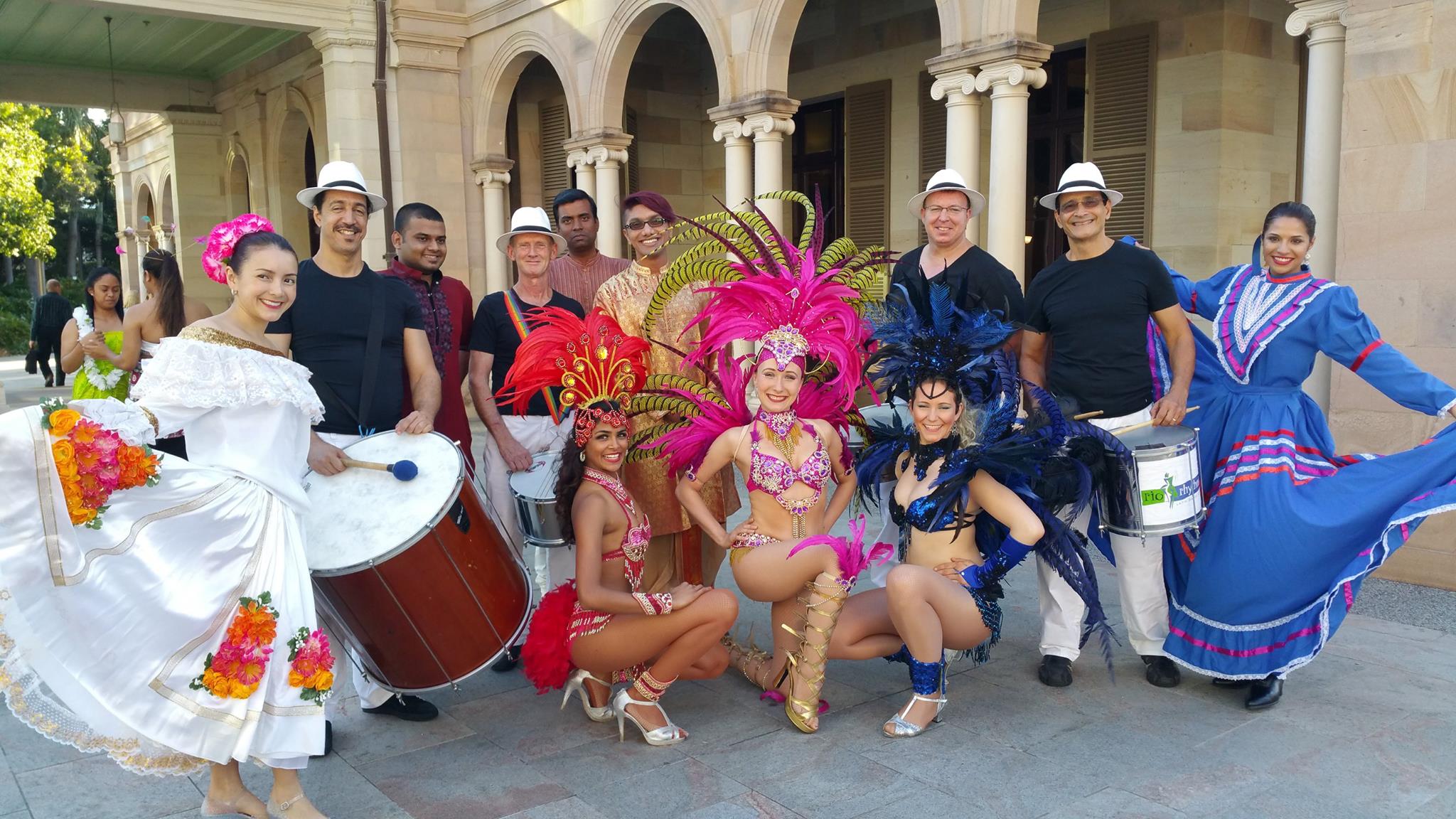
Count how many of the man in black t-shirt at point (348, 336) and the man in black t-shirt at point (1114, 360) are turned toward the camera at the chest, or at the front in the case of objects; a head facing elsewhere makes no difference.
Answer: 2

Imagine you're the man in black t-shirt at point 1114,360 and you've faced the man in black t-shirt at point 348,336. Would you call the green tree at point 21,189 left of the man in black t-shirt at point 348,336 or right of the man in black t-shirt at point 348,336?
right

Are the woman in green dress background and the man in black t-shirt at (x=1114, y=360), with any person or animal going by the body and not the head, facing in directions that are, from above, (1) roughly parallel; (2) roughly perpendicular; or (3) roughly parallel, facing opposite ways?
roughly perpendicular

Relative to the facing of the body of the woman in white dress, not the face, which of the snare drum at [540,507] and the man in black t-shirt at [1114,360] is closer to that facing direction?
the man in black t-shirt

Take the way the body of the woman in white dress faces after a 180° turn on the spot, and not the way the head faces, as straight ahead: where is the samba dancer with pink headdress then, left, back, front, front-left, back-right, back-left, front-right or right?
back-right

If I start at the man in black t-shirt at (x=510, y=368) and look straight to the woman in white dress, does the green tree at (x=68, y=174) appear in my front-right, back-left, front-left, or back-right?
back-right

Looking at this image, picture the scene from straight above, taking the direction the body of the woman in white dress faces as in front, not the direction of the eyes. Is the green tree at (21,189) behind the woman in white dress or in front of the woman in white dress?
behind

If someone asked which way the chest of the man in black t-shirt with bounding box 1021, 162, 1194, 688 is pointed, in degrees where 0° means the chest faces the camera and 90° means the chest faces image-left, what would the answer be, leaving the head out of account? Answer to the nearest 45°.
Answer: approximately 0°

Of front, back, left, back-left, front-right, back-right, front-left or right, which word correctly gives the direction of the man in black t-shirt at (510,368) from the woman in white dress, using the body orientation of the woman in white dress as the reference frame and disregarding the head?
left

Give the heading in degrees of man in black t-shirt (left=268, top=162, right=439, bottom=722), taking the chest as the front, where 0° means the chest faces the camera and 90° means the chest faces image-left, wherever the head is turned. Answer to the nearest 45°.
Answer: approximately 0°

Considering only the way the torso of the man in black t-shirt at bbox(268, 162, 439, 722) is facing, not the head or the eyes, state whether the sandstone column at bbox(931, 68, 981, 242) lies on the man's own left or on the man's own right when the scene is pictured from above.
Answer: on the man's own left

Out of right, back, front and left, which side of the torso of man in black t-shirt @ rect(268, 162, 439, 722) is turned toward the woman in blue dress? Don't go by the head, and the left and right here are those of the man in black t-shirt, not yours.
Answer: left
